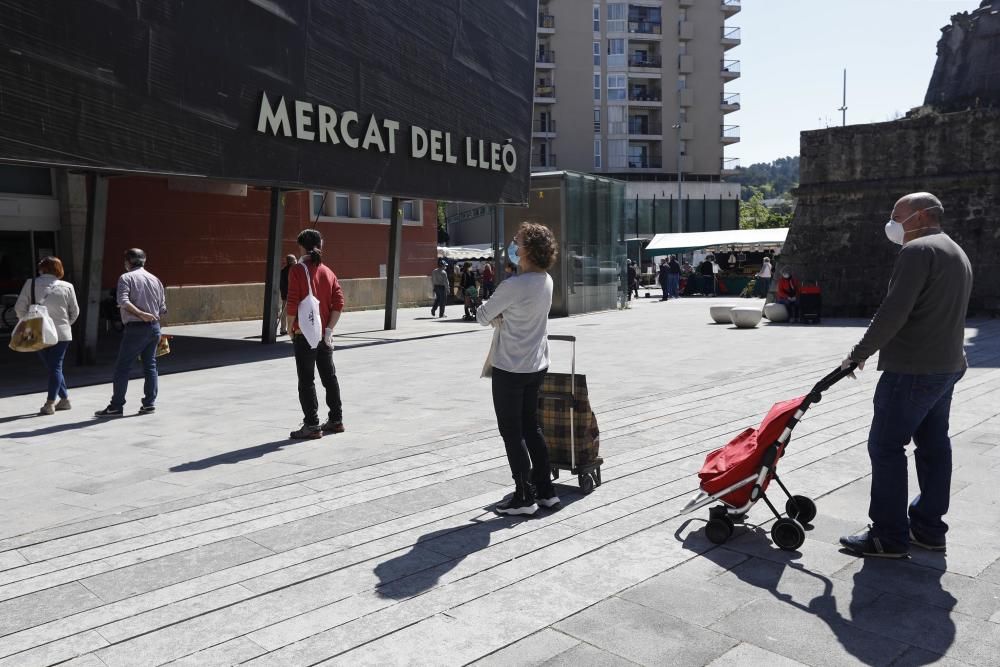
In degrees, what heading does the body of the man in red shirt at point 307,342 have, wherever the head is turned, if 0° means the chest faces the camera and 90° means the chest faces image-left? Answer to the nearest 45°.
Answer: approximately 135°

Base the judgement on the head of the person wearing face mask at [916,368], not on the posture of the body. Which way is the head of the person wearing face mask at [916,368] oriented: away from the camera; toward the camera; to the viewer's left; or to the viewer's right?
to the viewer's left

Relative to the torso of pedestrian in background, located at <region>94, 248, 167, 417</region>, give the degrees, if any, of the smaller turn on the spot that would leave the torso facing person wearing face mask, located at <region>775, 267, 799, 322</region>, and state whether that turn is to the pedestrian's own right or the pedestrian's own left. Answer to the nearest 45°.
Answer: approximately 90° to the pedestrian's own right

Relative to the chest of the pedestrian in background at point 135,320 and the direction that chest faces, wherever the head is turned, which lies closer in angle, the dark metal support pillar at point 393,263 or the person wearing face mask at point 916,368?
the dark metal support pillar

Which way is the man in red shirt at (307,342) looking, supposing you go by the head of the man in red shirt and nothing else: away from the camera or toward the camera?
away from the camera

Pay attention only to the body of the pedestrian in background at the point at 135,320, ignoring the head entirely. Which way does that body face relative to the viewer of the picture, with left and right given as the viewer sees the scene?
facing away from the viewer and to the left of the viewer

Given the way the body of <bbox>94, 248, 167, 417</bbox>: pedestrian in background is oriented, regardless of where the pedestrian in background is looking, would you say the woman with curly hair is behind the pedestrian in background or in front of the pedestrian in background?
behind

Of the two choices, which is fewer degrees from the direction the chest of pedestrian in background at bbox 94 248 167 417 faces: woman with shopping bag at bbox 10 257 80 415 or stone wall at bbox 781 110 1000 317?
the woman with shopping bag

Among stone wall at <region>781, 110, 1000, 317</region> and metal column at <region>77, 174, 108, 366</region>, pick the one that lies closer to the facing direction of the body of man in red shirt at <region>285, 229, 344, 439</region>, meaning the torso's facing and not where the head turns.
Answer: the metal column

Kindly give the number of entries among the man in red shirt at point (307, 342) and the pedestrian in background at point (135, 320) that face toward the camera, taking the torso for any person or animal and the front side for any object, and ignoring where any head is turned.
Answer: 0
